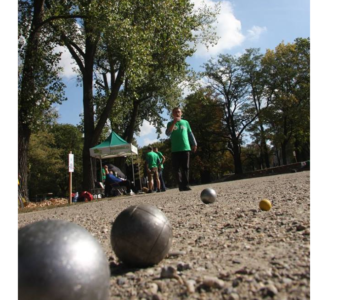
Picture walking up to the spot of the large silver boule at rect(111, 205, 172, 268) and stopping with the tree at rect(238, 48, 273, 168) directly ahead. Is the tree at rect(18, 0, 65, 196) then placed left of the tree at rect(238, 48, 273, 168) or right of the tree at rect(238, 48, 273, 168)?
left

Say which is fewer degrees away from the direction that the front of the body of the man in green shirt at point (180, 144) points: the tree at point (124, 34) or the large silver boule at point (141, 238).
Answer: the large silver boule

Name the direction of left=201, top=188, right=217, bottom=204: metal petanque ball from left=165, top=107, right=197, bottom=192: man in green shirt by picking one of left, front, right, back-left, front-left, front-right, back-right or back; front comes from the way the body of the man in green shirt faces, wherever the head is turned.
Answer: front

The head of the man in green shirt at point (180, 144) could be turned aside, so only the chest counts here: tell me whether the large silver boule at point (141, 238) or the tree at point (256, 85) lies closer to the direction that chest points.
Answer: the large silver boule

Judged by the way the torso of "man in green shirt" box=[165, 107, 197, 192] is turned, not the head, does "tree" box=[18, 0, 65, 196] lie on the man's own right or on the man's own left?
on the man's own right

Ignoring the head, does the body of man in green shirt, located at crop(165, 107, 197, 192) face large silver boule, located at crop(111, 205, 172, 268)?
yes

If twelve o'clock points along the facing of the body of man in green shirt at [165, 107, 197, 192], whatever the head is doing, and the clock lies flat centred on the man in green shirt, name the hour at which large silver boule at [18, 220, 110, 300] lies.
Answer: The large silver boule is roughly at 12 o'clock from the man in green shirt.

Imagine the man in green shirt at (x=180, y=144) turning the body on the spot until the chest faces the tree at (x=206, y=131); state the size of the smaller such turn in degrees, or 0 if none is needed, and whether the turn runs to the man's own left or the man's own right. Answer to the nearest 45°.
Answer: approximately 180°

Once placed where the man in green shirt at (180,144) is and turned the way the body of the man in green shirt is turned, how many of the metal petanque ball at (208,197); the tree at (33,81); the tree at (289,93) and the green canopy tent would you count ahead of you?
1

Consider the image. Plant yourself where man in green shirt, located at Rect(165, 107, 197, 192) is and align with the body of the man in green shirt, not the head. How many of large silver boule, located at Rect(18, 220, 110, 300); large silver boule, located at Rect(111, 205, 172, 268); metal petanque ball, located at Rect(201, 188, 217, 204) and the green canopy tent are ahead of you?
3

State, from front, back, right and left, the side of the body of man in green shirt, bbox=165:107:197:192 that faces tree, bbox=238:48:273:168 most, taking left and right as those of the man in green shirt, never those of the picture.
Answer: back

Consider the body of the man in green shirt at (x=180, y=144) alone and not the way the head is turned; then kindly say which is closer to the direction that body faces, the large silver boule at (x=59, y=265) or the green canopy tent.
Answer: the large silver boule

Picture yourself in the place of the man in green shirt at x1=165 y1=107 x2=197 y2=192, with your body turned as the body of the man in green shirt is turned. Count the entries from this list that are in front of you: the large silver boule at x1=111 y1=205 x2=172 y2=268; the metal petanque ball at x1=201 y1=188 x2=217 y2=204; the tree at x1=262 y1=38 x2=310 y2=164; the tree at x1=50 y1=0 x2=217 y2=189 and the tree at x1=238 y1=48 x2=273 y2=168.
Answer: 2

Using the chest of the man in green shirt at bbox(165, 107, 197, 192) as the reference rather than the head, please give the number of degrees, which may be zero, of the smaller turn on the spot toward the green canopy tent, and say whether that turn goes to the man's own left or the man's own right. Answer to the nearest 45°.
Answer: approximately 135° to the man's own right

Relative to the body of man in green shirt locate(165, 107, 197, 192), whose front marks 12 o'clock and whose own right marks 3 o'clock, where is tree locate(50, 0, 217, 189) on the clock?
The tree is roughly at 5 o'clock from the man in green shirt.

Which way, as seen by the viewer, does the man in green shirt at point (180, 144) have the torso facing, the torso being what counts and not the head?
toward the camera
